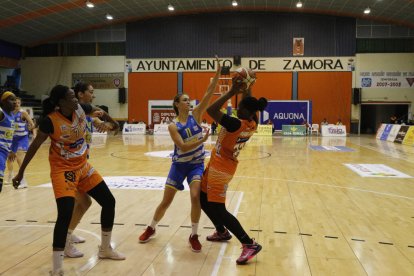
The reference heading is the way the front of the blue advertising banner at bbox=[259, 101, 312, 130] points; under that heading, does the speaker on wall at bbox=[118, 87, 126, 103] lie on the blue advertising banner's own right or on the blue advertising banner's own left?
on the blue advertising banner's own right

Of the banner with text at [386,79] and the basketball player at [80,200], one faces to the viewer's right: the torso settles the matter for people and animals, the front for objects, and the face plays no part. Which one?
the basketball player

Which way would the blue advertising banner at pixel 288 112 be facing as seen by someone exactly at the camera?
facing the viewer

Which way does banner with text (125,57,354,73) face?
toward the camera

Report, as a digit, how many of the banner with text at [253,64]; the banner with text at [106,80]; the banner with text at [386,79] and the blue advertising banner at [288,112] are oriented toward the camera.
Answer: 4

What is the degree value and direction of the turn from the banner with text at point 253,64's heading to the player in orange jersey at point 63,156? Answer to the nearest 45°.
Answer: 0° — it already faces them

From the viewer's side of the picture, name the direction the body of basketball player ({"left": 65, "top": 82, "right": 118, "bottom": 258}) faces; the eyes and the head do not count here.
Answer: to the viewer's right

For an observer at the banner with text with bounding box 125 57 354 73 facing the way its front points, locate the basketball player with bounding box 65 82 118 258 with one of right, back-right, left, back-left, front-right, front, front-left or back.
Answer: front

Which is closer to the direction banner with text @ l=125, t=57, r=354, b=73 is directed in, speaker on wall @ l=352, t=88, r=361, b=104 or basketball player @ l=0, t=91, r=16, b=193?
the basketball player

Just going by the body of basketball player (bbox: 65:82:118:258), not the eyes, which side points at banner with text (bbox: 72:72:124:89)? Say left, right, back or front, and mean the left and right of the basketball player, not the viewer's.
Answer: left

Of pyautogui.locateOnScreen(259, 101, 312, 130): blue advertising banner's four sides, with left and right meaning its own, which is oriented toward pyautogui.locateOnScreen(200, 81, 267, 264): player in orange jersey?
front

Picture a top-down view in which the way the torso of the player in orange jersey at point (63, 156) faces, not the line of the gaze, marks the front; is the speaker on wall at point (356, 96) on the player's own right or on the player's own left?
on the player's own left

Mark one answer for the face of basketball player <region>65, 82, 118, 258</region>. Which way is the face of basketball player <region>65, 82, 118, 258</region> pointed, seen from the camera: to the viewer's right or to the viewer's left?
to the viewer's right

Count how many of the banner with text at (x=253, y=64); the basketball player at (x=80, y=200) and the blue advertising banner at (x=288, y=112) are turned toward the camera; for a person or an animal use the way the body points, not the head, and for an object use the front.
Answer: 2
